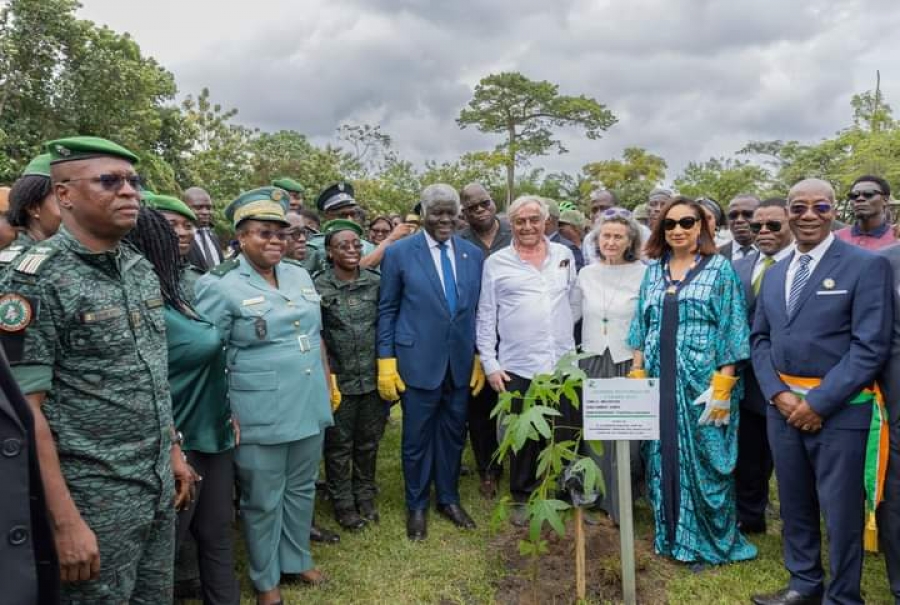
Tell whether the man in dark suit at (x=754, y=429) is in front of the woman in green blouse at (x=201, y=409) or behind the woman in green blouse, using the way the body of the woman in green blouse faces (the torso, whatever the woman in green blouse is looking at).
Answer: in front

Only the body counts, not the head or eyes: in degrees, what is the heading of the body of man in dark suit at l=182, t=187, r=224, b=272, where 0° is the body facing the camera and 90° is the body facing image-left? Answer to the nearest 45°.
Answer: approximately 315°

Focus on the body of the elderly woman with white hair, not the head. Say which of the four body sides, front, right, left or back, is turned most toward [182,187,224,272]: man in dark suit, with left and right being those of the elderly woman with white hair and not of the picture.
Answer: right

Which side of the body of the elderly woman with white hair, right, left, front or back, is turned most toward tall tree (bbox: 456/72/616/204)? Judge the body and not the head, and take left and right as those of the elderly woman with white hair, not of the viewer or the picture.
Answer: back

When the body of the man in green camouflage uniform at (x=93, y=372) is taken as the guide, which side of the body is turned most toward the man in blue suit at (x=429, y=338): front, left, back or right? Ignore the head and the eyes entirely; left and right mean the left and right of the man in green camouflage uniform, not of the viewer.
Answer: left

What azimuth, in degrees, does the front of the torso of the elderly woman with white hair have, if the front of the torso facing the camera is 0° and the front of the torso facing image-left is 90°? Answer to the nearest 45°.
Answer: approximately 0°

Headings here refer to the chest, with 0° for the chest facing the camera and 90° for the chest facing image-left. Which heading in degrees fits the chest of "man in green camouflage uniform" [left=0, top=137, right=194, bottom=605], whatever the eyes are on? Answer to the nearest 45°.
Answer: approximately 315°
